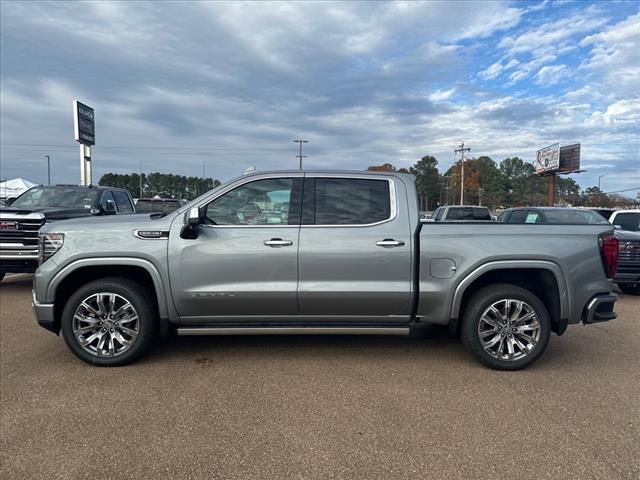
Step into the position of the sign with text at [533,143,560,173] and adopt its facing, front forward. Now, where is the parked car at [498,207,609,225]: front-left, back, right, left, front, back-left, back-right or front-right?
front-left

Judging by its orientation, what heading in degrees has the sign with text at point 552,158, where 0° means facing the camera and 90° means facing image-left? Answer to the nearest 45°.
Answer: approximately 45°

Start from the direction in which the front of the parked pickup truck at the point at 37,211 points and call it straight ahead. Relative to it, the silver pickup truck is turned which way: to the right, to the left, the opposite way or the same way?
to the right

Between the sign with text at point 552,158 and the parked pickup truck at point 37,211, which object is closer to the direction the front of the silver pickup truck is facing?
the parked pickup truck

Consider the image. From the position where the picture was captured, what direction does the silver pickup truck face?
facing to the left of the viewer

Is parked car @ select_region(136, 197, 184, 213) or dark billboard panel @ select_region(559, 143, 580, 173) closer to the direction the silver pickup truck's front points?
the parked car

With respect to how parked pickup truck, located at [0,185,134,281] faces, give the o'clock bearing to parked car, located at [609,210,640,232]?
parked car, located at [609,210,640,232] is roughly at 8 o'clock from parked pickup truck, located at [0,185,134,281].
